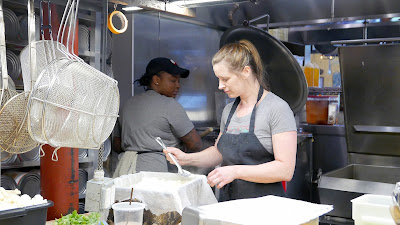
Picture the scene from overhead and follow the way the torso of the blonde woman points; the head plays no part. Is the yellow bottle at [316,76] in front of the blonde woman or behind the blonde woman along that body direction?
behind

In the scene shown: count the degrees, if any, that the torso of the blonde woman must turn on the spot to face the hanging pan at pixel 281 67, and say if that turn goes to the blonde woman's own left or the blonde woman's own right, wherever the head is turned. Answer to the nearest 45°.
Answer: approximately 135° to the blonde woman's own right

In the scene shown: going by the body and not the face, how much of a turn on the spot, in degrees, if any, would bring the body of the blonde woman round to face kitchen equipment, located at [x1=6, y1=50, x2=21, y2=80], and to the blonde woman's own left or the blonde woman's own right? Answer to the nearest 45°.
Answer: approximately 45° to the blonde woman's own right

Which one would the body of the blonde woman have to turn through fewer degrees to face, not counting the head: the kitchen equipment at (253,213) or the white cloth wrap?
the white cloth wrap

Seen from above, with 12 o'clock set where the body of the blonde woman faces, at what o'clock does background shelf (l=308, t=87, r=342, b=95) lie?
The background shelf is roughly at 5 o'clock from the blonde woman.

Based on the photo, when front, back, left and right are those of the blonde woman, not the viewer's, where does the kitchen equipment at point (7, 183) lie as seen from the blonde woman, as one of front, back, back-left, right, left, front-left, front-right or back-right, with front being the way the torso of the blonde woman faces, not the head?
front-right

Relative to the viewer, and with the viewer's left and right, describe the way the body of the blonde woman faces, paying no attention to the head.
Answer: facing the viewer and to the left of the viewer

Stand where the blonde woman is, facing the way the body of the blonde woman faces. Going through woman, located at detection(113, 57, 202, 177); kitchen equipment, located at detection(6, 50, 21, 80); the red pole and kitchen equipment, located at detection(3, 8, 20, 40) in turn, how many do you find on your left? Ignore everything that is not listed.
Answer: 0

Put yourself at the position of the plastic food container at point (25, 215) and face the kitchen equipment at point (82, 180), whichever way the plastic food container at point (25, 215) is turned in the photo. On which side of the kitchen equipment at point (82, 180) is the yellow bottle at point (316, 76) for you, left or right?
right

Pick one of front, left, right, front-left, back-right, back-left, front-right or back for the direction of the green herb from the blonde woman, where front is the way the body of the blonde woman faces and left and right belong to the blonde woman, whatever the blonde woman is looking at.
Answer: front

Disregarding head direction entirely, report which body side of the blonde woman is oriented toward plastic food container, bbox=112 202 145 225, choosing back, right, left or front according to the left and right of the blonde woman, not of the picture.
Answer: front

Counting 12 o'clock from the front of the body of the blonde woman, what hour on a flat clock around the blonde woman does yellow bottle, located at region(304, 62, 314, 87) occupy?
The yellow bottle is roughly at 5 o'clock from the blonde woman.

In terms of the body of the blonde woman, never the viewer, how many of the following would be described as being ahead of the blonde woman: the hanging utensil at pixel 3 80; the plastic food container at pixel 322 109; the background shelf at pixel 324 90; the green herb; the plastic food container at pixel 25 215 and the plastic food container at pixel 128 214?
4

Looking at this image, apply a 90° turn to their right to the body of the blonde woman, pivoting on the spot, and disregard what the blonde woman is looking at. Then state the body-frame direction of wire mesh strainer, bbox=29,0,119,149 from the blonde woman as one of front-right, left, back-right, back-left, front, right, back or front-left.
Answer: left

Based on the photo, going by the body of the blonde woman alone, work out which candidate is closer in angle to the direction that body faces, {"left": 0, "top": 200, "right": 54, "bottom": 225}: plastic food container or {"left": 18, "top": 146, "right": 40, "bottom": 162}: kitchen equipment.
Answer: the plastic food container

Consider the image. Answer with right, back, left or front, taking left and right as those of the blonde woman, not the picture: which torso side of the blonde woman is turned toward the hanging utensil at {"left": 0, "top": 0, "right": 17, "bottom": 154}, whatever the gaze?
front
